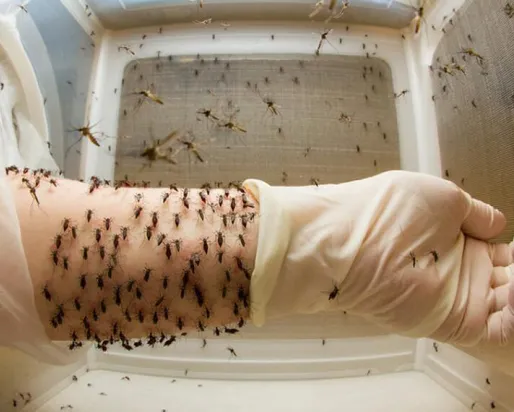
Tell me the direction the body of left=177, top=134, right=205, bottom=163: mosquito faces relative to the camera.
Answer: to the viewer's left

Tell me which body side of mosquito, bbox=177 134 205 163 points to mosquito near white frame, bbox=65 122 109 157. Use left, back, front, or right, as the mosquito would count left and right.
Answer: front

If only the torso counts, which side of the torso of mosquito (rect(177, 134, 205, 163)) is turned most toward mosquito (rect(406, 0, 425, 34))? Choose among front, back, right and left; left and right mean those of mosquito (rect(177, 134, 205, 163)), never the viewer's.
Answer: back

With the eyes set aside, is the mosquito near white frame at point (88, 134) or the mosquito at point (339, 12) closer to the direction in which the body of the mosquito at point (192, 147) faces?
the mosquito near white frame
